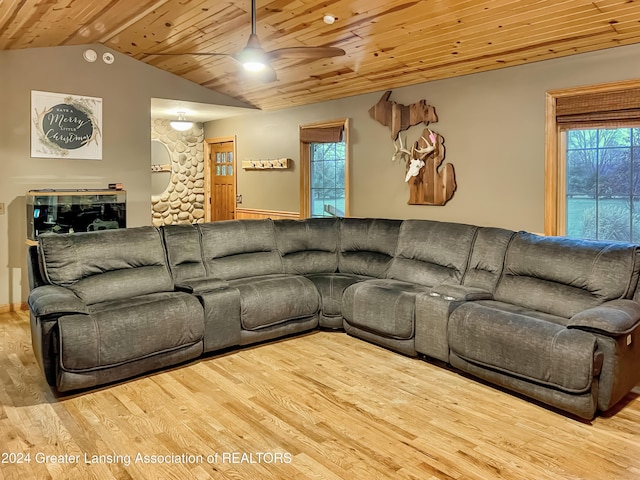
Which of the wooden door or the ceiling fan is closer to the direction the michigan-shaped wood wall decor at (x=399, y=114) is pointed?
the ceiling fan

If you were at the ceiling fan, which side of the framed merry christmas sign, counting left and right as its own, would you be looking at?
front

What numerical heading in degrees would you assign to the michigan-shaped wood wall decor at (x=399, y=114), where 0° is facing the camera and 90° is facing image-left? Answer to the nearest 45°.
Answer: approximately 45°

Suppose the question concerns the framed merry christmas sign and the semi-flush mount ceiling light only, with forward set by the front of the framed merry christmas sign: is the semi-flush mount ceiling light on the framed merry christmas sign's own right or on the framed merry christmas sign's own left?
on the framed merry christmas sign's own left

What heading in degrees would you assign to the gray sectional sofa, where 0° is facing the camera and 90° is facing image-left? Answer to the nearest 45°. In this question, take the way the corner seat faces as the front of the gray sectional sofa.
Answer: approximately 0°

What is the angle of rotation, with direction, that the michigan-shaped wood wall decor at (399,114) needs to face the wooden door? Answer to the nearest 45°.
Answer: approximately 90° to its right

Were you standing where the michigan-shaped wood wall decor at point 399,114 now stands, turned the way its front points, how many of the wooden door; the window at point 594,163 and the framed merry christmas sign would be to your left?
1

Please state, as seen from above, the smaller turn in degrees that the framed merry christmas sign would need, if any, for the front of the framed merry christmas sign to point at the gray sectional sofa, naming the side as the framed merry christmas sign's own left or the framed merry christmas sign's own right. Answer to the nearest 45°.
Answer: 0° — it already faces it

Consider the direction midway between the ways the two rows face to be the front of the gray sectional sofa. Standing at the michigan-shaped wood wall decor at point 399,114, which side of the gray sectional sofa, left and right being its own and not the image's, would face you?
back
